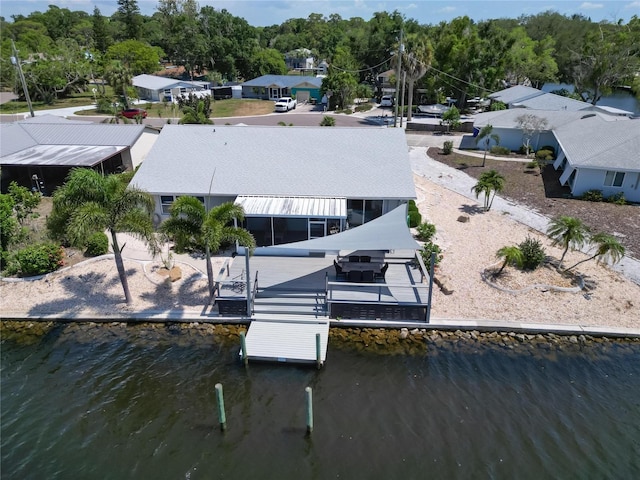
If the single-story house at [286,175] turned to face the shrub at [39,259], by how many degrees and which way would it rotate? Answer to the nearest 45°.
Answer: approximately 90° to its left

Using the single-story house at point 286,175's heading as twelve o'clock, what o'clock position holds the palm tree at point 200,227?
The palm tree is roughly at 7 o'clock from the single-story house.

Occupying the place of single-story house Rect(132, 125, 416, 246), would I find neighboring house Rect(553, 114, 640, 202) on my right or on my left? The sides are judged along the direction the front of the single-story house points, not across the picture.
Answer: on my right

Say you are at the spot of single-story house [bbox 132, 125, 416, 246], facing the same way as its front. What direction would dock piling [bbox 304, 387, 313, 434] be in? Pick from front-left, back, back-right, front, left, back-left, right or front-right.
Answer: back

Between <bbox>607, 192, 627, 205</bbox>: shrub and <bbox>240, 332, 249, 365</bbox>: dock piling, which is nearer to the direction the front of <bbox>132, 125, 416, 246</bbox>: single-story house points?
the shrub

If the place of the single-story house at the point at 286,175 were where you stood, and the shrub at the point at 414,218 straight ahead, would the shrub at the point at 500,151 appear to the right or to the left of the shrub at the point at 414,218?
left

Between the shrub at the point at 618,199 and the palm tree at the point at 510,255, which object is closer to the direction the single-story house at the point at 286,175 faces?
the shrub

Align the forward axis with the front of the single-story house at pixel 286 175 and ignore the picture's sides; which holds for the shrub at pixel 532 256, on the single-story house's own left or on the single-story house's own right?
on the single-story house's own right

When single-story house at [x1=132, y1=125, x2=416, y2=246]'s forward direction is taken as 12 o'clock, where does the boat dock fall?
The boat dock is roughly at 6 o'clock from the single-story house.

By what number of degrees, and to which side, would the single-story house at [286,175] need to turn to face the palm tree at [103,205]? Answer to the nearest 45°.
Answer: approximately 135° to its left

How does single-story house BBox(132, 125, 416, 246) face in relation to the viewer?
away from the camera

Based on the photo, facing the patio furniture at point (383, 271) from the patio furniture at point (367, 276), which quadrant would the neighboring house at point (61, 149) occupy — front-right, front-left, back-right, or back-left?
back-left

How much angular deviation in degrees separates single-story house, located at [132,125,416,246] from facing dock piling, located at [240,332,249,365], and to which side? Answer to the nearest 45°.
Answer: approximately 180°

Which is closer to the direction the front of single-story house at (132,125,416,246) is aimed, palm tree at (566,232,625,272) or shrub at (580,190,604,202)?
the shrub

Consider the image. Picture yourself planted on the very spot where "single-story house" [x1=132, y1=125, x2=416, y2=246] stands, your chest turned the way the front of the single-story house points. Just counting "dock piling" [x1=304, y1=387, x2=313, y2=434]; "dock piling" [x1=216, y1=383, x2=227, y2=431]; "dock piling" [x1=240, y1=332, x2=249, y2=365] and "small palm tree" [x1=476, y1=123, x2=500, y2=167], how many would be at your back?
3
